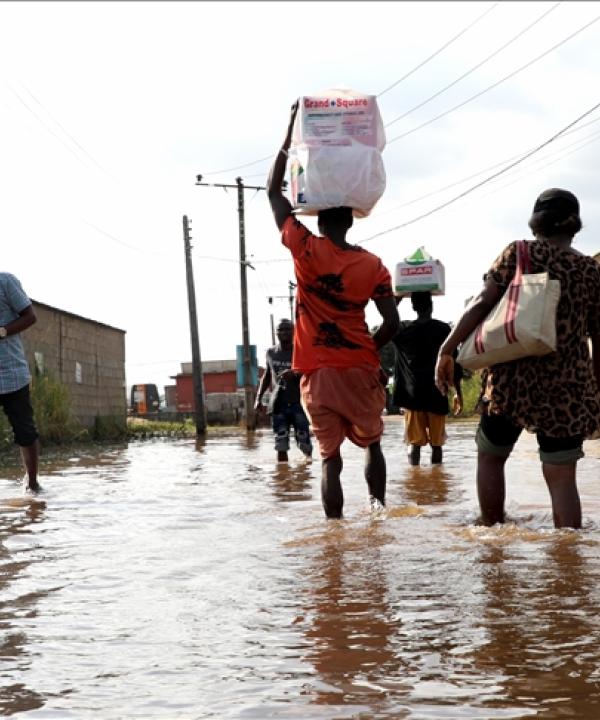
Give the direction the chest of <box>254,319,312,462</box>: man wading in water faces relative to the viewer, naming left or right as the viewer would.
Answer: facing the viewer

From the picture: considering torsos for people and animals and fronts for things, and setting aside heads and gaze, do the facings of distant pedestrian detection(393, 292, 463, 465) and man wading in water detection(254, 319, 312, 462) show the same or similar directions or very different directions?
very different directions

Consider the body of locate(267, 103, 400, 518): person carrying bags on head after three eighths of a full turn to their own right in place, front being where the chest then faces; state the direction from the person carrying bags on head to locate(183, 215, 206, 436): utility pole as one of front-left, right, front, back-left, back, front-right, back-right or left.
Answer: back-left

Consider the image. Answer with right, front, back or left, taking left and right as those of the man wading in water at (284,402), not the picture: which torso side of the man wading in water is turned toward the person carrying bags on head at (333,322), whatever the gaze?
front

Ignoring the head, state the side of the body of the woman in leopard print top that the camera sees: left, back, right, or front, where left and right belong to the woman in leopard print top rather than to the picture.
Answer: back

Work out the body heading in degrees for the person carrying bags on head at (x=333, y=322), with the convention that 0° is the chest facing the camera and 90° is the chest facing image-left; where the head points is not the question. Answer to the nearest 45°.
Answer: approximately 180°

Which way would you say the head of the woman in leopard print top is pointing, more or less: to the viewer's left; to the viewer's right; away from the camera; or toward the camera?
away from the camera

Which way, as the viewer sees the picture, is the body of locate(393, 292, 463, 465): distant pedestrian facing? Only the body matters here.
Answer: away from the camera

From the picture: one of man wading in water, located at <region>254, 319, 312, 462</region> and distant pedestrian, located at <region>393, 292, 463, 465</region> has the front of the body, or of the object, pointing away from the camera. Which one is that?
the distant pedestrian

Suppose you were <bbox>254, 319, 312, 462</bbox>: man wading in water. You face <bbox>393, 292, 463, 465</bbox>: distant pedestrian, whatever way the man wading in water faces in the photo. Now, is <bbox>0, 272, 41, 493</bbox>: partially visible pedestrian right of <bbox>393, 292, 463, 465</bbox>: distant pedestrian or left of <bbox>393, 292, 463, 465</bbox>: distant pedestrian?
right

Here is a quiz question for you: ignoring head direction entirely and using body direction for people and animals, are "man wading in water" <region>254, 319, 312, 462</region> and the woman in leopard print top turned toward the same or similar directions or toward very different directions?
very different directions

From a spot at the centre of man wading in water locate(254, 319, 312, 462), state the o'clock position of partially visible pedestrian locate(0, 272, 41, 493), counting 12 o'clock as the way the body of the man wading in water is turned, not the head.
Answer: The partially visible pedestrian is roughly at 1 o'clock from the man wading in water.
